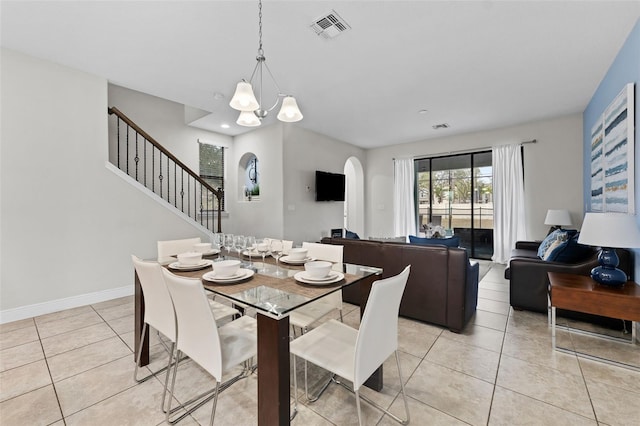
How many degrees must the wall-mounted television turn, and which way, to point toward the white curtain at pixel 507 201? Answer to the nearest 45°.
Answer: approximately 45° to its left

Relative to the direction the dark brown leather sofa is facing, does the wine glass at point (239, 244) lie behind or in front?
behind

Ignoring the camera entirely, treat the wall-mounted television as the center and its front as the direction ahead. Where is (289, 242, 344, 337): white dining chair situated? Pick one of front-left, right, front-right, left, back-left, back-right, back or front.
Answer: front-right

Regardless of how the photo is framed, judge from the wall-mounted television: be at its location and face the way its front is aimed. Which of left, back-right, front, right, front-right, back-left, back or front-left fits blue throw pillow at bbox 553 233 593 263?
front

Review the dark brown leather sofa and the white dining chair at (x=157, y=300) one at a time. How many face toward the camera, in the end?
0

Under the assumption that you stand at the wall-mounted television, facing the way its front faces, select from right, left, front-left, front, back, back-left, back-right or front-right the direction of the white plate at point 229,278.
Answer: front-right

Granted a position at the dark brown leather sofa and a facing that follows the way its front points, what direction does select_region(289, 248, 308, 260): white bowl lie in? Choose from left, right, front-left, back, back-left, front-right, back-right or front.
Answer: back

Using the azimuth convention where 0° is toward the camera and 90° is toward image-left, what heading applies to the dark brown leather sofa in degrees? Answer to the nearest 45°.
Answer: approximately 225°

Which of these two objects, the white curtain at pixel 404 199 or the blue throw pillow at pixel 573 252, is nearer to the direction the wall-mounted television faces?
the blue throw pillow

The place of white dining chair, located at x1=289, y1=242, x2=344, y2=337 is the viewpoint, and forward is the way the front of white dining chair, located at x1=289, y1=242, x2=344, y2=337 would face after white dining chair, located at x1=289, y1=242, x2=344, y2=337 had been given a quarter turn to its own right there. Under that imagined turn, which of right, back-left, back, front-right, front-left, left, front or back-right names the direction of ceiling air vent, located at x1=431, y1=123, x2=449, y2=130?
right

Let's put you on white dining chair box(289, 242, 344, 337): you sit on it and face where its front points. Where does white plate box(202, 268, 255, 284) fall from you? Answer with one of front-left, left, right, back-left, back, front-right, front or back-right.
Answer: front

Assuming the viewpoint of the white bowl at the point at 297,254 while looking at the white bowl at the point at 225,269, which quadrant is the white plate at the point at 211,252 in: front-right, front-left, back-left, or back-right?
front-right

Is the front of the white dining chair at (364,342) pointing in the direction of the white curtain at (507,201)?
no

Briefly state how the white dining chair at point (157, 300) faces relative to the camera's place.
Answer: facing away from the viewer and to the right of the viewer

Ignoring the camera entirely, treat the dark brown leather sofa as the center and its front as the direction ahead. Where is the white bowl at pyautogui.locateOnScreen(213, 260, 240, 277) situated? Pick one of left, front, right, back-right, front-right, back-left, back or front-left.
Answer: back

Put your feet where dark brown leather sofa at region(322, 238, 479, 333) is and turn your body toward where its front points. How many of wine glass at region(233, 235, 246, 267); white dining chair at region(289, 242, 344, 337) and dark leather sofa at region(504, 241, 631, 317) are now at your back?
2

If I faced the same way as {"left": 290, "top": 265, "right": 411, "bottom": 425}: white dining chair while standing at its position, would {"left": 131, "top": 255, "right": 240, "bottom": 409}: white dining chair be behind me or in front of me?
in front

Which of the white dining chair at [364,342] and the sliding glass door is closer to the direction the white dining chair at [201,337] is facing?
the sliding glass door

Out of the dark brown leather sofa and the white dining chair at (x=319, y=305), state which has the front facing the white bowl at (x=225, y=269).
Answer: the white dining chair
